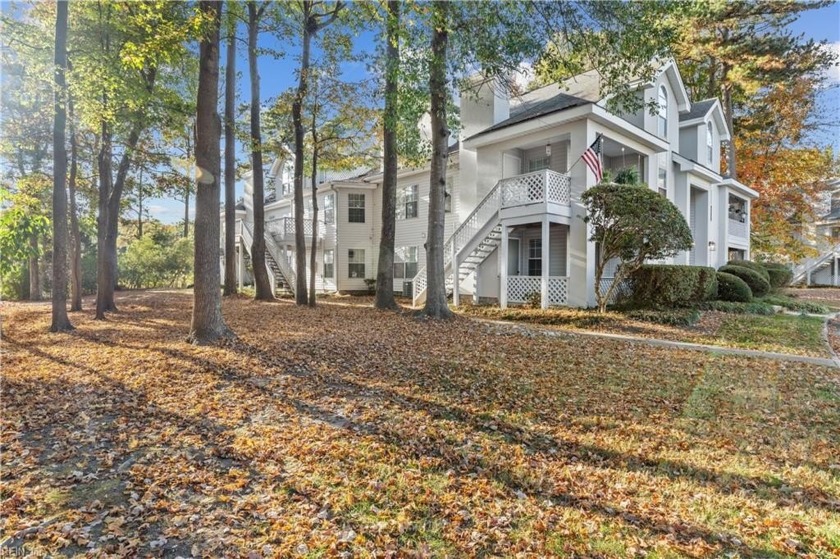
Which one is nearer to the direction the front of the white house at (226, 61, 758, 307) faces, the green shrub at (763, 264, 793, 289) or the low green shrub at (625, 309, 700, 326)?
the low green shrub

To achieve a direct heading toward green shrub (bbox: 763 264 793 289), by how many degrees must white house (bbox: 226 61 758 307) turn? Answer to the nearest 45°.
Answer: approximately 90° to its left

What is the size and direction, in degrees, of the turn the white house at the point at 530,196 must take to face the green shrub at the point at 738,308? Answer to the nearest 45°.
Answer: approximately 45° to its left
